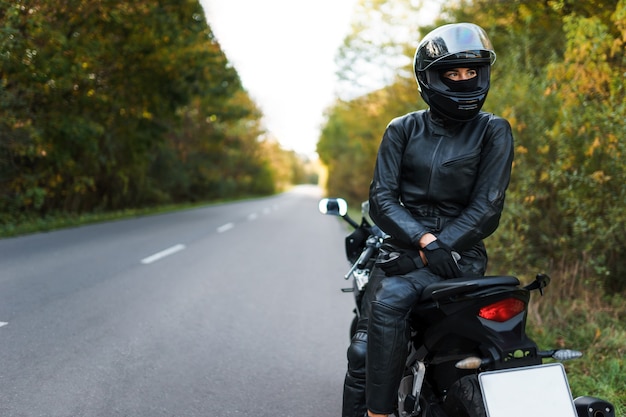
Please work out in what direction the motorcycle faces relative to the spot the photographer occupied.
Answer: facing away from the viewer and to the left of the viewer
